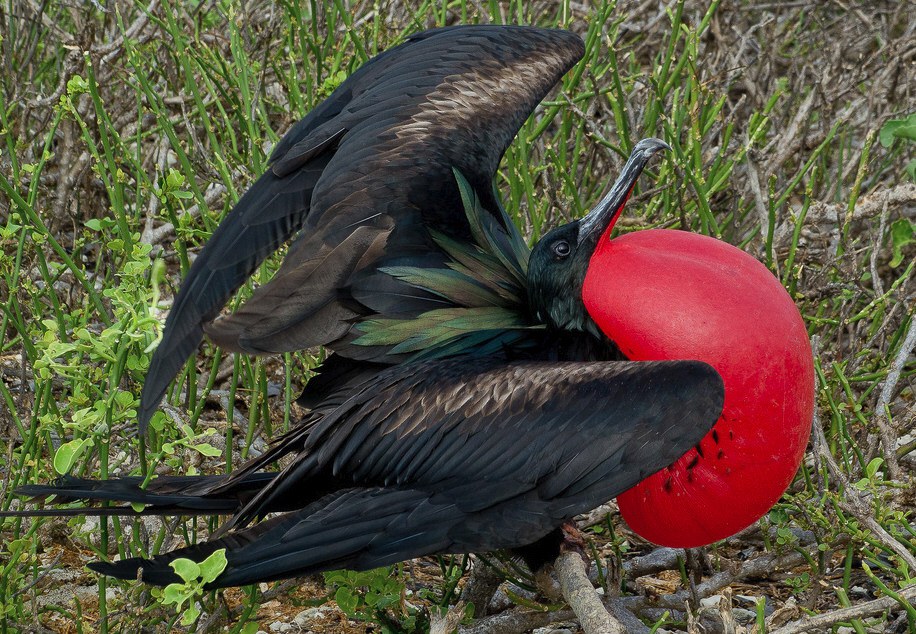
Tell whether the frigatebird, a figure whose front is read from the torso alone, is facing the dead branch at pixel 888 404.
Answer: yes

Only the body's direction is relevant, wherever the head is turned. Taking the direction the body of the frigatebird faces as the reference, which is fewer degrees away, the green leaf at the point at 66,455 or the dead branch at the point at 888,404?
the dead branch

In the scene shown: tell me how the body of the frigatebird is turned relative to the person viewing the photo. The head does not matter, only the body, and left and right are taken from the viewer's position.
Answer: facing to the right of the viewer

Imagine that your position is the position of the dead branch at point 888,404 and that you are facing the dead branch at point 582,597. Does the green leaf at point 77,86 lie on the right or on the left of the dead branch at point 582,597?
right

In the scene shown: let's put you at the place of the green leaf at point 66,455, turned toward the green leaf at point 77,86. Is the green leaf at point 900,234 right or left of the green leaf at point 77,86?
right

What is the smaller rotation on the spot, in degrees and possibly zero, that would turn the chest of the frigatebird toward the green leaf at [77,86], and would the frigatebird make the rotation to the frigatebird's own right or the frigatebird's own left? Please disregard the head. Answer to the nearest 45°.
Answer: approximately 135° to the frigatebird's own left

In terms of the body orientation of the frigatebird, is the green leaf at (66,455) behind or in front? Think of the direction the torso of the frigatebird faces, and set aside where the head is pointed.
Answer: behind
